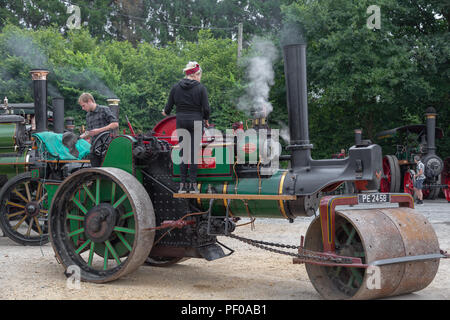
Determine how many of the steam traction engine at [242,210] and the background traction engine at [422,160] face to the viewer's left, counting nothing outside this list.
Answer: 0

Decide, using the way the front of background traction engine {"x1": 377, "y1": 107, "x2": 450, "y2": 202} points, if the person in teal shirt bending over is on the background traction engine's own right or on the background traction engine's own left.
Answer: on the background traction engine's own right

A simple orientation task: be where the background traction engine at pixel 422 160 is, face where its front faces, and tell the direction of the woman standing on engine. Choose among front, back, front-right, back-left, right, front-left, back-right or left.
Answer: front-right

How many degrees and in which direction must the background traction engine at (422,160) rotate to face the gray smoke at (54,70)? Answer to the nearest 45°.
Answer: approximately 135° to its right

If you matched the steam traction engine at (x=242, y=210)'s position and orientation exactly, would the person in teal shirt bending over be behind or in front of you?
behind

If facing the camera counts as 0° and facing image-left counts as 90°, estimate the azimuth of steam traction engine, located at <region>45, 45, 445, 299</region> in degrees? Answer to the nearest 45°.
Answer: approximately 315°

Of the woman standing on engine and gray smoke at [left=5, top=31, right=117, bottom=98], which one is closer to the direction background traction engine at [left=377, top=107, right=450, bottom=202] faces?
the woman standing on engine

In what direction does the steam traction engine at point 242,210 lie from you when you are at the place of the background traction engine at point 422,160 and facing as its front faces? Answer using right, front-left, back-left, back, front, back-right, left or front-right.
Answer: front-right

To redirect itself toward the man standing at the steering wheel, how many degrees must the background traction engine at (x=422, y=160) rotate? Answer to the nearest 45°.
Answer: approximately 45° to its right

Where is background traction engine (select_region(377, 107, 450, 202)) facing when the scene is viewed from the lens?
facing the viewer and to the right of the viewer
